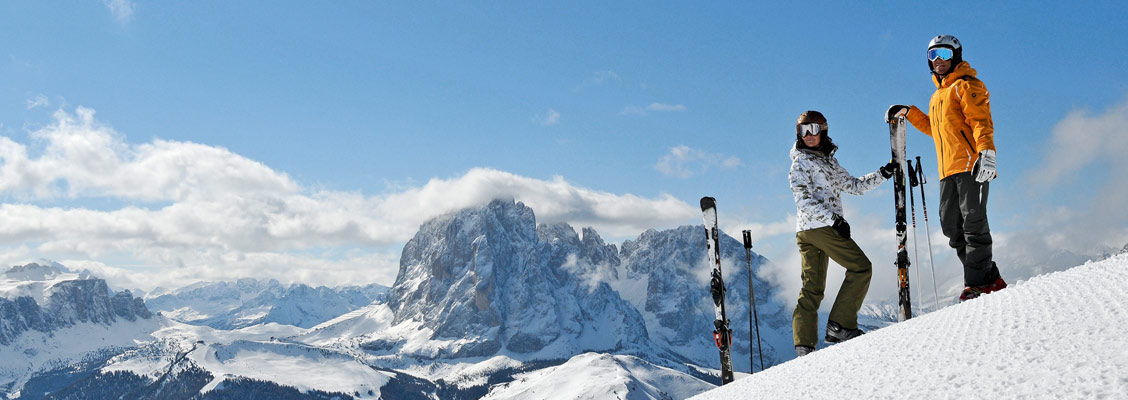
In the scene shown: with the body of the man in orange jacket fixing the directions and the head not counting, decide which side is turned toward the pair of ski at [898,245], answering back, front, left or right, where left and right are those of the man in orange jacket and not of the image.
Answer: right

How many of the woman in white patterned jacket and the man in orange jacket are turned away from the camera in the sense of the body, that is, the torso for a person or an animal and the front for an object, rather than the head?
0

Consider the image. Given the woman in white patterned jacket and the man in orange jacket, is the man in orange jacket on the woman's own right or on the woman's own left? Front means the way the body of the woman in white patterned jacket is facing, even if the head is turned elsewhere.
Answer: on the woman's own left

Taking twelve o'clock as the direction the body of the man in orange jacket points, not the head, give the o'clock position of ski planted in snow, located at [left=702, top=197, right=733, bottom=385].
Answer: The ski planted in snow is roughly at 2 o'clock from the man in orange jacket.

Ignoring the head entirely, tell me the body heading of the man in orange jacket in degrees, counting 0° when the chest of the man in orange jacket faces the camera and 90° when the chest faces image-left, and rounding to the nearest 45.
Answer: approximately 45°

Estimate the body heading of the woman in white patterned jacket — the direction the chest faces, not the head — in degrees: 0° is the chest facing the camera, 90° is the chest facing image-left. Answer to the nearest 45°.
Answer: approximately 315°

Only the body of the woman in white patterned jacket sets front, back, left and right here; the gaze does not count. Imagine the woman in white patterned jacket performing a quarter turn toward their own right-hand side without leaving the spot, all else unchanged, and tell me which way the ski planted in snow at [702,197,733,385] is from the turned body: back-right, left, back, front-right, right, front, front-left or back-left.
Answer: right
